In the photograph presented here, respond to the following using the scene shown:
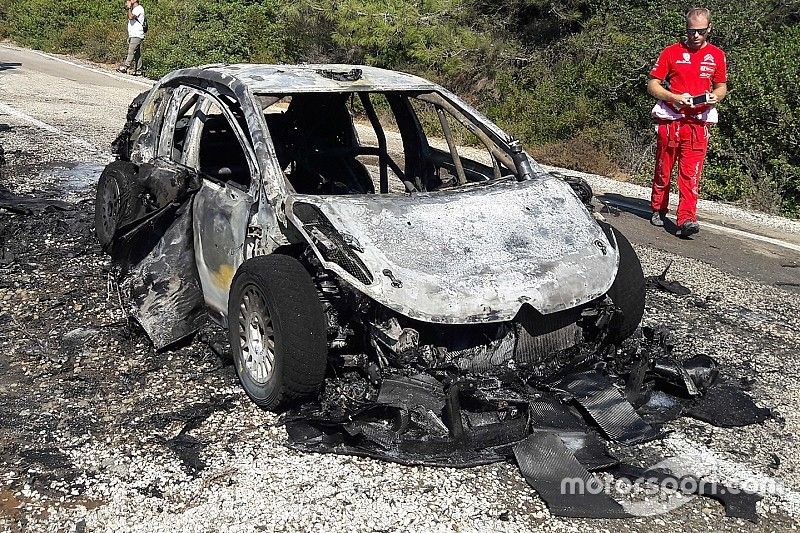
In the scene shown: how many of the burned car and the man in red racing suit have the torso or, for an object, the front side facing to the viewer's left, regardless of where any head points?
0

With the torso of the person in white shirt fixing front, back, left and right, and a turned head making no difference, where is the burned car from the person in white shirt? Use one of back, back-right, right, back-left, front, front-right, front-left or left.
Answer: front-left

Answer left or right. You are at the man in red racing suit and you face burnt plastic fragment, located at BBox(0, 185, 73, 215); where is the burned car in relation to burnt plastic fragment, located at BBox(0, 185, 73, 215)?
left

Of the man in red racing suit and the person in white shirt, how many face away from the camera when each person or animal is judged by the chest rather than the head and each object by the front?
0

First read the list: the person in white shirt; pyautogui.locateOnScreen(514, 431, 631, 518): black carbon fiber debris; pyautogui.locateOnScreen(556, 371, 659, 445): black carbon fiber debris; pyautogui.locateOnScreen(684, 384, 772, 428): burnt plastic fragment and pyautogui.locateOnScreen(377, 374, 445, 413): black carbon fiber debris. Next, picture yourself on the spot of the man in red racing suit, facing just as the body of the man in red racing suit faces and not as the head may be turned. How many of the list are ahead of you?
4

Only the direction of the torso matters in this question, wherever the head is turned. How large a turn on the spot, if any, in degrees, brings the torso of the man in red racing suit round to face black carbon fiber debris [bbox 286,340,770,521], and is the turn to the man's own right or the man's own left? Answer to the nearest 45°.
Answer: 0° — they already face it

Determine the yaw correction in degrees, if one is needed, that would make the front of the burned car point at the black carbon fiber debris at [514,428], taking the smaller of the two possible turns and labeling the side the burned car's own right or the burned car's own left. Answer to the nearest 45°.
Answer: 0° — it already faces it

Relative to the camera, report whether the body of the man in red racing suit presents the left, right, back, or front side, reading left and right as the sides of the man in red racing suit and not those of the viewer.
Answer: front

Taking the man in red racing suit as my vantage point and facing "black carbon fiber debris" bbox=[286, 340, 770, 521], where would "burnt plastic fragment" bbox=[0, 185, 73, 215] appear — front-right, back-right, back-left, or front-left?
front-right

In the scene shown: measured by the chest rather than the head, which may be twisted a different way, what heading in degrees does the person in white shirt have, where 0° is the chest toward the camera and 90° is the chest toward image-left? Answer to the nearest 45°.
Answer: approximately 45°

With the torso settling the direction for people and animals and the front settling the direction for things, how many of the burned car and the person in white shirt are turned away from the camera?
0

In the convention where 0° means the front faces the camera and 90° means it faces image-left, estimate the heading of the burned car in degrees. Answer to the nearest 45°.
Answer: approximately 315°

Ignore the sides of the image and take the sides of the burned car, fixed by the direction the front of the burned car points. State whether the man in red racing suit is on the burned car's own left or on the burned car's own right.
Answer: on the burned car's own left

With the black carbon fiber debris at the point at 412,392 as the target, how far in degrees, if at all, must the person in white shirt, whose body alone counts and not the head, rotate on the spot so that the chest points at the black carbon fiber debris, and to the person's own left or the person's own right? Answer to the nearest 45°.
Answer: approximately 45° to the person's own left
